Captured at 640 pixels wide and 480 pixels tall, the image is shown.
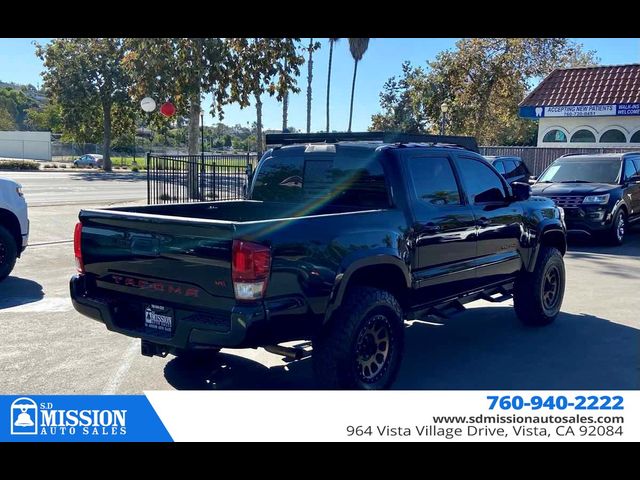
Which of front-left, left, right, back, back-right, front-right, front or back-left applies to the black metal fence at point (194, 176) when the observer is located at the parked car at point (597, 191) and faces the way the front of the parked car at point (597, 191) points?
front-right

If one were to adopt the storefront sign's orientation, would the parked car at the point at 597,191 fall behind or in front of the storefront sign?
in front

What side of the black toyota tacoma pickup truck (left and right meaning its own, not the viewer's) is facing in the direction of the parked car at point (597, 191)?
front

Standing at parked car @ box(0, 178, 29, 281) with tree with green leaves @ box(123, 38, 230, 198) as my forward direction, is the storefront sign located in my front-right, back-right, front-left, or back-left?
front-right

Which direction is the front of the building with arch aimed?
toward the camera

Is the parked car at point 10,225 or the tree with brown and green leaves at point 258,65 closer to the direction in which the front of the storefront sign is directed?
the parked car

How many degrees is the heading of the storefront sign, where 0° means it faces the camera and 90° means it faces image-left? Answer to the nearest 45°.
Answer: approximately 0°

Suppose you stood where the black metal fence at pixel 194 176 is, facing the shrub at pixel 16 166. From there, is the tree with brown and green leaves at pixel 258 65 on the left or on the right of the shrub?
right

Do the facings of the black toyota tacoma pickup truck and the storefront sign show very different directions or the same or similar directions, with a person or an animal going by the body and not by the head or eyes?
very different directions

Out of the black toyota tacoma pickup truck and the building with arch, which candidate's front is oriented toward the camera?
the building with arch

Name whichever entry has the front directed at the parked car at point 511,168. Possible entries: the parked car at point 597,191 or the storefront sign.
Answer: the storefront sign

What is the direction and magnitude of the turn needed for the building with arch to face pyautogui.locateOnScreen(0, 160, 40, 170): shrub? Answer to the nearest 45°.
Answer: approximately 90° to its right

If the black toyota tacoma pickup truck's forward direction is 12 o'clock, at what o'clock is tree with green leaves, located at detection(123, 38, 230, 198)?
The tree with green leaves is roughly at 10 o'clock from the black toyota tacoma pickup truck.

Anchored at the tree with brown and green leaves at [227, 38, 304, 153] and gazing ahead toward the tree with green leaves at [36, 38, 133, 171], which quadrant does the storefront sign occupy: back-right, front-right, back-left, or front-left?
back-right

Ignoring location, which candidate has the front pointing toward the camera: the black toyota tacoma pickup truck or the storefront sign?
the storefront sign

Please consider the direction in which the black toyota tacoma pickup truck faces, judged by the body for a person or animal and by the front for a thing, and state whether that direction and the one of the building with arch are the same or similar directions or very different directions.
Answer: very different directions

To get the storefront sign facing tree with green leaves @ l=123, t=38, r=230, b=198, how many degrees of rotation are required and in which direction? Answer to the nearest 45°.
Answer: approximately 45° to its right
